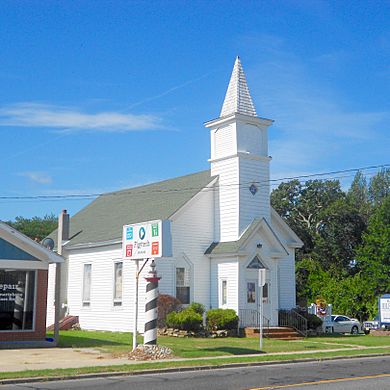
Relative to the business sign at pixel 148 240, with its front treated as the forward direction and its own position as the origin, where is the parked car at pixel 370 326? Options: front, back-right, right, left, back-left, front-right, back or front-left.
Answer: back

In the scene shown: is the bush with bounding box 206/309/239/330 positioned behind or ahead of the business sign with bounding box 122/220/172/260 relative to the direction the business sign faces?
behind

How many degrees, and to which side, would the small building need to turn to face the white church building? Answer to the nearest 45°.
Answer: approximately 135° to its left

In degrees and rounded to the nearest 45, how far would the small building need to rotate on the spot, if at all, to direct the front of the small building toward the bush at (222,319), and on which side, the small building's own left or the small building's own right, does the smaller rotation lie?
approximately 135° to the small building's own left
